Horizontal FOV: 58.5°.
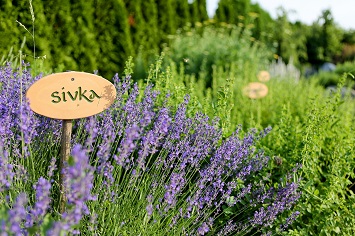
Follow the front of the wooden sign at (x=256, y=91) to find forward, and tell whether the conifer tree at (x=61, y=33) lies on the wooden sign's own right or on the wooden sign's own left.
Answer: on the wooden sign's own right

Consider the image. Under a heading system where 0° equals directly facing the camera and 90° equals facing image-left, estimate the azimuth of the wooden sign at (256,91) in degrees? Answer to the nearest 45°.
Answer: approximately 0°

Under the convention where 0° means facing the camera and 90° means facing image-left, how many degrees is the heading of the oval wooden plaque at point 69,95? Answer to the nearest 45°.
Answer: approximately 0°

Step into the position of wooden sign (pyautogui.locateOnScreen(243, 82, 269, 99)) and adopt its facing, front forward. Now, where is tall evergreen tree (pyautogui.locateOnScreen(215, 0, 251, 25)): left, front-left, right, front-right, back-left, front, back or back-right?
back

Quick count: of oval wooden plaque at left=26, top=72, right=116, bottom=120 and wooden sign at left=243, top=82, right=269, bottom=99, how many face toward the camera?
2

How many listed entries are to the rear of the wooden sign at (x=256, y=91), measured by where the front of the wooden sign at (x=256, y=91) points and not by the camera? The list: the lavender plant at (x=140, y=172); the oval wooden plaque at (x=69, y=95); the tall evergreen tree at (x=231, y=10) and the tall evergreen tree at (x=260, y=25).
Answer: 2

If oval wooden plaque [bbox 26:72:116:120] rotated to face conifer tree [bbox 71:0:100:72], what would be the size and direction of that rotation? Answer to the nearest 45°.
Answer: approximately 180°

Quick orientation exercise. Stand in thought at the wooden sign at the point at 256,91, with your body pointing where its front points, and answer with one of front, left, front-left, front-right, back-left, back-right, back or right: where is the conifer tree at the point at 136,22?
back-right

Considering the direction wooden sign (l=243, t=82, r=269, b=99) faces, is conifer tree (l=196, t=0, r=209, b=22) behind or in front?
behind

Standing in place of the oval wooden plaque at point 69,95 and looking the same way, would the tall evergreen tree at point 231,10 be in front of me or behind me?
behind

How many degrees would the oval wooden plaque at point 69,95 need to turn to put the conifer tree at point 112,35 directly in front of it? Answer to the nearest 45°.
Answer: approximately 180°

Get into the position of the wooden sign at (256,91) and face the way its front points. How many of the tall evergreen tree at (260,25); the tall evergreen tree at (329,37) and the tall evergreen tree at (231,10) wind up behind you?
3

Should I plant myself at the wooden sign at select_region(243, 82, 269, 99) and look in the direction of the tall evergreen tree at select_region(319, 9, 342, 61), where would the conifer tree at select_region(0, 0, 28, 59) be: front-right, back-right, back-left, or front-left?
back-left
